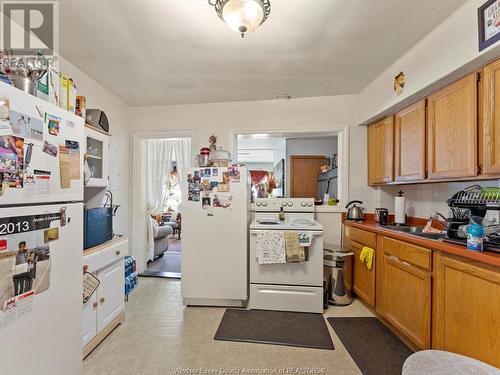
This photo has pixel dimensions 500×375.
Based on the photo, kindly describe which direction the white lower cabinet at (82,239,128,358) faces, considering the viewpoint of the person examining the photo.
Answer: facing the viewer and to the right of the viewer

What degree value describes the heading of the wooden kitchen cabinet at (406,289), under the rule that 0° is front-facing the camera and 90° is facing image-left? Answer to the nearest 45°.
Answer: approximately 45°

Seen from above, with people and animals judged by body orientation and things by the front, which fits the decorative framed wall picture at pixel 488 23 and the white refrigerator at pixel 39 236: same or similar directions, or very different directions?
very different directions

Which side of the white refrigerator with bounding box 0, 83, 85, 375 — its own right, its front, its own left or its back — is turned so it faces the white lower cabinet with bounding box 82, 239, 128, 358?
left

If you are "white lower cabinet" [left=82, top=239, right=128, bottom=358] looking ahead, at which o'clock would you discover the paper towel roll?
The paper towel roll is roughly at 11 o'clock from the white lower cabinet.

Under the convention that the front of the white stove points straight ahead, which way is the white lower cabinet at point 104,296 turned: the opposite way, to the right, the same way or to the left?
to the left

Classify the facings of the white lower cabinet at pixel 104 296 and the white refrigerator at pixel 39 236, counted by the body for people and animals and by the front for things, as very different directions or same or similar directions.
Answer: same or similar directions

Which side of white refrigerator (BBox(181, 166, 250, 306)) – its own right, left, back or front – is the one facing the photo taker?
front

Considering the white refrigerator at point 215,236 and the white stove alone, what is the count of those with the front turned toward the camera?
2

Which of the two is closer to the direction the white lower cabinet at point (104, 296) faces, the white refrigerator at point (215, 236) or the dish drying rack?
the dish drying rack

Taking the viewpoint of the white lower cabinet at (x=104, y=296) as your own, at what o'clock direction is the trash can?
The trash can is roughly at 11 o'clock from the white lower cabinet.

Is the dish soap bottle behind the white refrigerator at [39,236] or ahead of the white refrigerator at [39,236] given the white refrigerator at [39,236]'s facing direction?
ahead

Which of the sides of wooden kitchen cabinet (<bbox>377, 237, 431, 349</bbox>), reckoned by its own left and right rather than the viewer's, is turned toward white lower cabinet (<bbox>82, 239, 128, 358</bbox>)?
front

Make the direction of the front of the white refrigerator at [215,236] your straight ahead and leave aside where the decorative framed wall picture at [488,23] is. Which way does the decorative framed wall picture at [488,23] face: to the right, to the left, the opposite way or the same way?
to the right

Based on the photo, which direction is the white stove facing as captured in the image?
toward the camera

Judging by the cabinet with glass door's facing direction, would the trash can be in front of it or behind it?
in front
